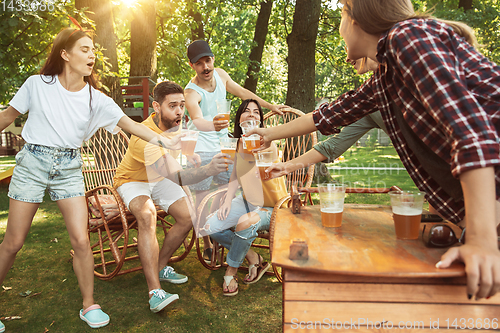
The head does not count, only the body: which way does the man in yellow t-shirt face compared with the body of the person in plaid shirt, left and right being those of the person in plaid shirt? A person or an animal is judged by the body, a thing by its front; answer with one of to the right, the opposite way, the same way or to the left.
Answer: the opposite way

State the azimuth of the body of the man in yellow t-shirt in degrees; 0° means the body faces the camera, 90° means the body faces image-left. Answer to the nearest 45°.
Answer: approximately 315°

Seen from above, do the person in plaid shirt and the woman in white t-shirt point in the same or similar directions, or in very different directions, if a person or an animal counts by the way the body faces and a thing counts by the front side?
very different directions

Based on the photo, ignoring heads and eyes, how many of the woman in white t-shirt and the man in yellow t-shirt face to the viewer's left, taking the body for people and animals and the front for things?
0

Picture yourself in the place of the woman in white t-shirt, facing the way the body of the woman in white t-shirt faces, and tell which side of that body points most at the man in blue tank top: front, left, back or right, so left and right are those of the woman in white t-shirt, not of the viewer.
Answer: left

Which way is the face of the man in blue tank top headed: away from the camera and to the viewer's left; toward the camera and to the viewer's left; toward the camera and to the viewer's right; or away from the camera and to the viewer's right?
toward the camera and to the viewer's right

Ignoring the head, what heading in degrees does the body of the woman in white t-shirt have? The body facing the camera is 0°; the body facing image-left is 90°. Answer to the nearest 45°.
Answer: approximately 315°

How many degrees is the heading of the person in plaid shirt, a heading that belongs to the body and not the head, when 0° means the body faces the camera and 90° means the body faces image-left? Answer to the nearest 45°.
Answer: approximately 90°

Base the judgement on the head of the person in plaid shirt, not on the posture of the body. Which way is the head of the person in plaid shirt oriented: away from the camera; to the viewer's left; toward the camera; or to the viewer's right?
to the viewer's left

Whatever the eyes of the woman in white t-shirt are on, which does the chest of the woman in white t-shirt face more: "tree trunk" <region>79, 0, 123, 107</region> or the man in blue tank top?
the man in blue tank top

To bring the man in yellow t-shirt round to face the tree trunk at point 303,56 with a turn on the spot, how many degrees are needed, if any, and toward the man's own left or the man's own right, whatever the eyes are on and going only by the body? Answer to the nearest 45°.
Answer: approximately 90° to the man's own left
